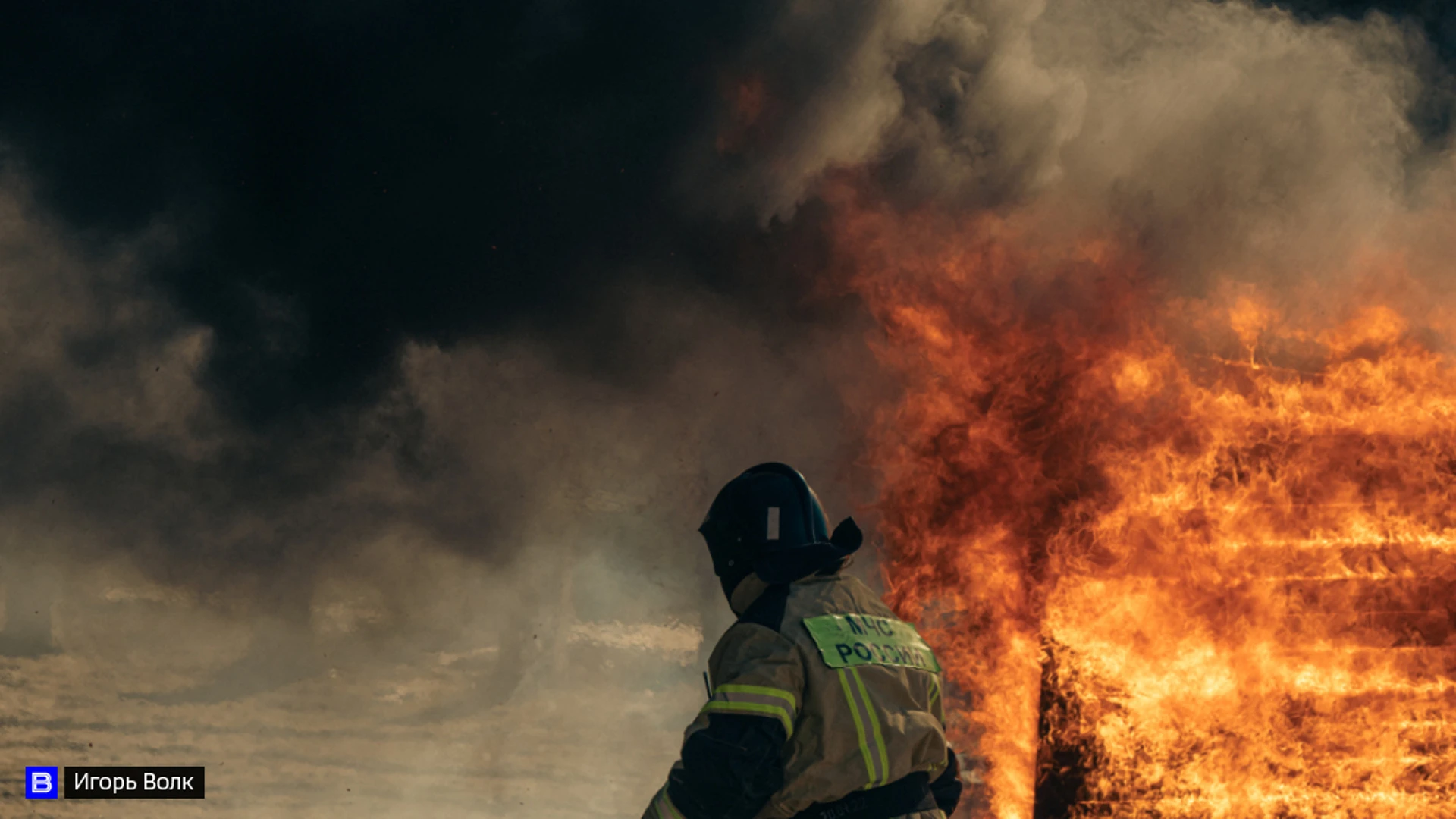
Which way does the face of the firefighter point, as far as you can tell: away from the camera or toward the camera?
away from the camera

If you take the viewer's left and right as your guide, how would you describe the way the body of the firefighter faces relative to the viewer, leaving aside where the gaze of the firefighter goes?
facing away from the viewer and to the left of the viewer
